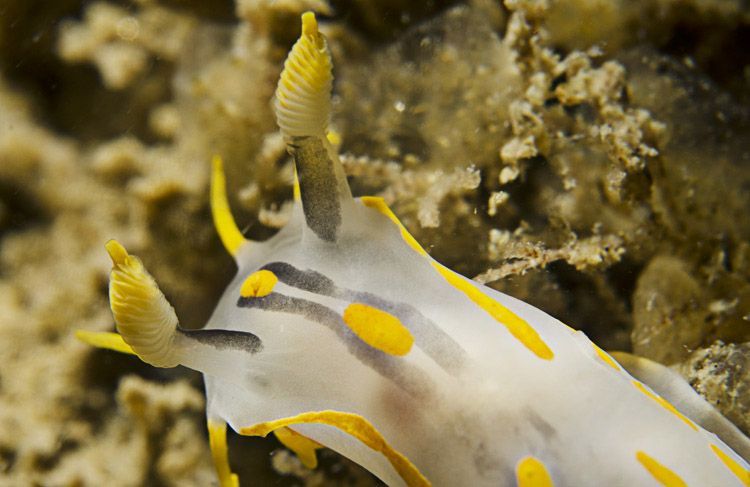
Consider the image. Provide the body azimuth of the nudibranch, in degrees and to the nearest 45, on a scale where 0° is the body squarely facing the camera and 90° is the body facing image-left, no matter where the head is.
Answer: approximately 135°
